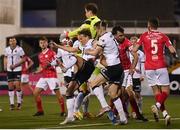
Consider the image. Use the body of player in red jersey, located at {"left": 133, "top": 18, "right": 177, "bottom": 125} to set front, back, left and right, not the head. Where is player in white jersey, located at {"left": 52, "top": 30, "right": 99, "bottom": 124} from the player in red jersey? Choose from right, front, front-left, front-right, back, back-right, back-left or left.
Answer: left

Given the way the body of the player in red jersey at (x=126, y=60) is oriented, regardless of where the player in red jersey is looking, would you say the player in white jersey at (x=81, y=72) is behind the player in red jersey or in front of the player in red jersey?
in front

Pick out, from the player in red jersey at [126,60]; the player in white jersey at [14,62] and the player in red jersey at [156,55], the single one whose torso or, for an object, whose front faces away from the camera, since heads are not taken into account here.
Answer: the player in red jersey at [156,55]

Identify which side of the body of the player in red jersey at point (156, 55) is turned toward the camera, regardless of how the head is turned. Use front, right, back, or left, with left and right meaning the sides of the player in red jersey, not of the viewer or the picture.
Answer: back

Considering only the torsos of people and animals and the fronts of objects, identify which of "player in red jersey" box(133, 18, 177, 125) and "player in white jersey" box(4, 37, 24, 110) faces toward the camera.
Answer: the player in white jersey

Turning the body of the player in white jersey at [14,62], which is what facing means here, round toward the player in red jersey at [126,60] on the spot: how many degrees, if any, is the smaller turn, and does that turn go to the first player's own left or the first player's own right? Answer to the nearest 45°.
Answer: approximately 45° to the first player's own left

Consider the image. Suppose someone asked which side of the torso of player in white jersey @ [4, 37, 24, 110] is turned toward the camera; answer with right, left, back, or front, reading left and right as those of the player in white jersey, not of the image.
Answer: front

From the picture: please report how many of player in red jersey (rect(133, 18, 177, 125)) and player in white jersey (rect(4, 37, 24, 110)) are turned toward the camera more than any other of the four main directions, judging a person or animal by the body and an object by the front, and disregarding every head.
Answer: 1

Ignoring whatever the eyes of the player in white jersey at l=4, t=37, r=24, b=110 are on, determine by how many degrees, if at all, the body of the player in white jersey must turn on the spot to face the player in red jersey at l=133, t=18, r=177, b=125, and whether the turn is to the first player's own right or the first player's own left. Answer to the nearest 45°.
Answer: approximately 45° to the first player's own left
